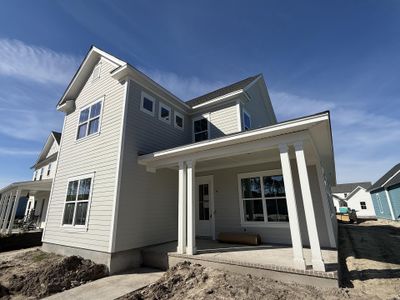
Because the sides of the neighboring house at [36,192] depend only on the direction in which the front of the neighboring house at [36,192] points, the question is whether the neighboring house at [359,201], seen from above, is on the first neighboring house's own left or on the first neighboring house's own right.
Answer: on the first neighboring house's own left

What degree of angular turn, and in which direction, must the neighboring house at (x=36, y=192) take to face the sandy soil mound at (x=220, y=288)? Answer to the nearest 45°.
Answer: approximately 45° to its left

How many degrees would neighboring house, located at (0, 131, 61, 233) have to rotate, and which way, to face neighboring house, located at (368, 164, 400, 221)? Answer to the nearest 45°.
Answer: approximately 90° to its left
